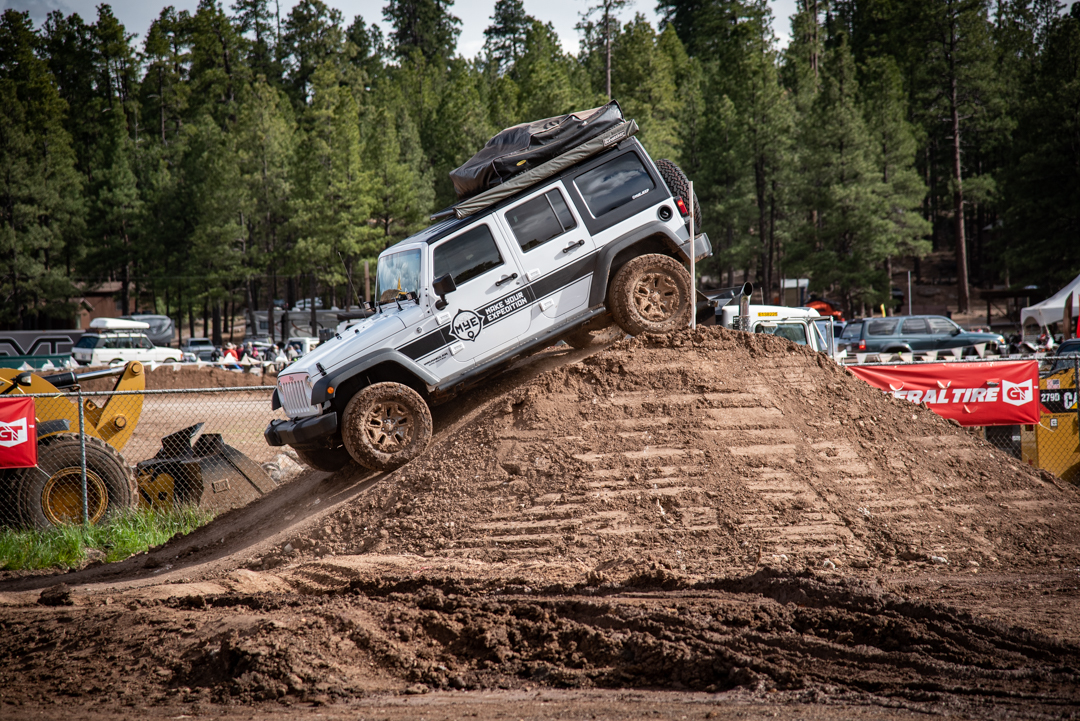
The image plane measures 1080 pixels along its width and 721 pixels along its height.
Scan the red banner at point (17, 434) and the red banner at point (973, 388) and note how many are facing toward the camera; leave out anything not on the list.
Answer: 2

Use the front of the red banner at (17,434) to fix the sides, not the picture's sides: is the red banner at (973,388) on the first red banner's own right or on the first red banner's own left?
on the first red banner's own left

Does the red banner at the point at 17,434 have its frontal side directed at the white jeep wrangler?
no

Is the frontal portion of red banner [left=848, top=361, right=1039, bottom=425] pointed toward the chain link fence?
no

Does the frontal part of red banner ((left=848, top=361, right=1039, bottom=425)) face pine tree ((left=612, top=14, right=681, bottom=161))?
no

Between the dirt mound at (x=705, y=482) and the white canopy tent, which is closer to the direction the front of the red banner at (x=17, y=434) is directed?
the dirt mound

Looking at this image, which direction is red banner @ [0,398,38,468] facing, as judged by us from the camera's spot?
facing the viewer

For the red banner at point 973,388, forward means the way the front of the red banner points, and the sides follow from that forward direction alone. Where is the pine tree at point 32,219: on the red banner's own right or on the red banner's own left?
on the red banner's own right

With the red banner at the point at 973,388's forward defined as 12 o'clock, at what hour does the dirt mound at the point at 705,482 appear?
The dirt mound is roughly at 1 o'clock from the red banner.

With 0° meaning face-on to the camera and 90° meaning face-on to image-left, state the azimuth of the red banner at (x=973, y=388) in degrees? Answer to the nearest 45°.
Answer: approximately 0°

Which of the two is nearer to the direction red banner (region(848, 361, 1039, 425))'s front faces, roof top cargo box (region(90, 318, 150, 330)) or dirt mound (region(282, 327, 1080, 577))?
the dirt mound

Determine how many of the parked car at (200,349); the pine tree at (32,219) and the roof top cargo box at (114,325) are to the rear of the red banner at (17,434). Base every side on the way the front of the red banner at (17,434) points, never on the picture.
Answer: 3

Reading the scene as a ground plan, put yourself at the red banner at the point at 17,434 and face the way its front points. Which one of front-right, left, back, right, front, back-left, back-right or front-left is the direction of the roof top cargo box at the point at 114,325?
back

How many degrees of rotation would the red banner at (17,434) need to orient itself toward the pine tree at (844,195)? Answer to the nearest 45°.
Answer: approximately 135° to its left
